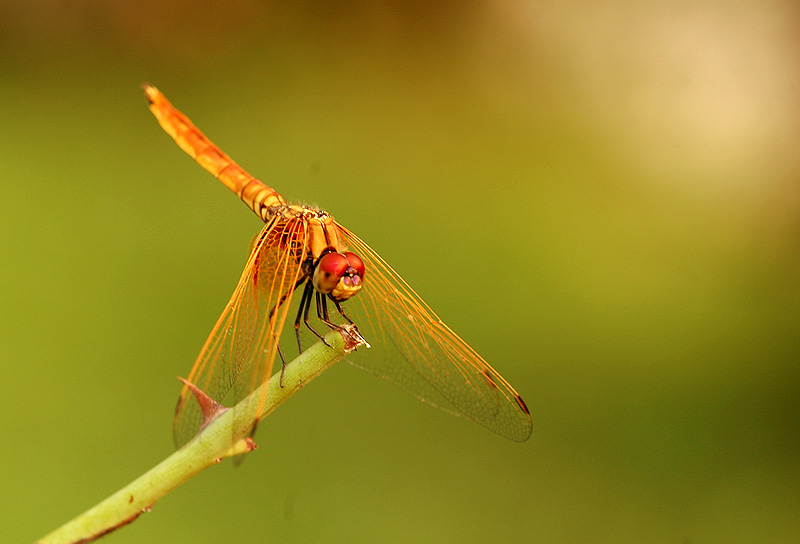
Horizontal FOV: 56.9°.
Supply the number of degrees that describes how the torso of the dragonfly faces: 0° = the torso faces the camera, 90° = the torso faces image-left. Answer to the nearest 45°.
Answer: approximately 315°
